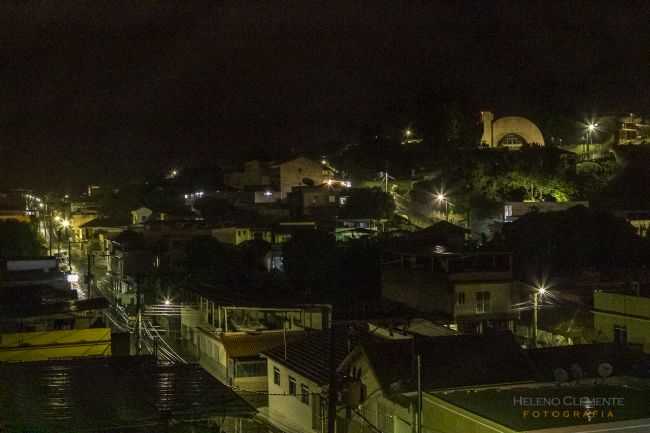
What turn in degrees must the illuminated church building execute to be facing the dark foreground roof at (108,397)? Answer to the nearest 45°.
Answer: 0° — it already faces it

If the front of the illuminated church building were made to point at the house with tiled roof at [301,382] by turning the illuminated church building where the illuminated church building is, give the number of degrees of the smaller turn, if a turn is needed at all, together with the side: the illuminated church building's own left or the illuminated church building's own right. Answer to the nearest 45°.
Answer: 0° — it already faces it

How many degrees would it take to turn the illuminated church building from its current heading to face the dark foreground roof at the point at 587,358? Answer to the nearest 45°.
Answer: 0° — it already faces it

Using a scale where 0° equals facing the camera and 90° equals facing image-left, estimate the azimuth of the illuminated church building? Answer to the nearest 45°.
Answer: approximately 0°

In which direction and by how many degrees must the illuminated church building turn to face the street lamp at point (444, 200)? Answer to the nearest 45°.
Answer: approximately 45° to its right

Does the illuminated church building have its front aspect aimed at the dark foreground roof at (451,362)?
yes
